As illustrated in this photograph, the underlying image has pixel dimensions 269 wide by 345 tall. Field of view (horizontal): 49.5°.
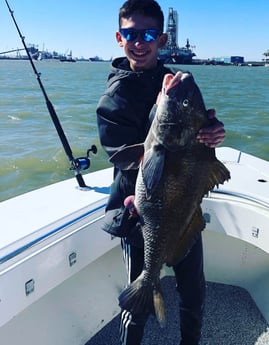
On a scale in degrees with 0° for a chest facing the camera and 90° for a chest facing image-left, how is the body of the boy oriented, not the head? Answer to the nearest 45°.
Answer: approximately 0°
